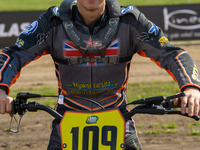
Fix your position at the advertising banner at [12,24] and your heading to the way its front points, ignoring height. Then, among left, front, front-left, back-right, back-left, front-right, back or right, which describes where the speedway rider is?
front

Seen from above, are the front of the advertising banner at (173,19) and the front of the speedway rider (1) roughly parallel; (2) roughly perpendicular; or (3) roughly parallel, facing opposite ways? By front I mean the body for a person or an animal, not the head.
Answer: roughly parallel

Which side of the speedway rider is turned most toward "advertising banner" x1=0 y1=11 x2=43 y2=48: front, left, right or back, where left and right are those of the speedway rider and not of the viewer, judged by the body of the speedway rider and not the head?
back

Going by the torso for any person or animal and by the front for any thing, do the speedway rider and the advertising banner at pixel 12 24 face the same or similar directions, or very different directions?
same or similar directions

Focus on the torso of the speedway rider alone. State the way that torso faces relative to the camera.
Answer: toward the camera

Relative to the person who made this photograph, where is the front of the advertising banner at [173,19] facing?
facing the viewer

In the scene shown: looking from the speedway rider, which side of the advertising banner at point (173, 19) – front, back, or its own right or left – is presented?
front
